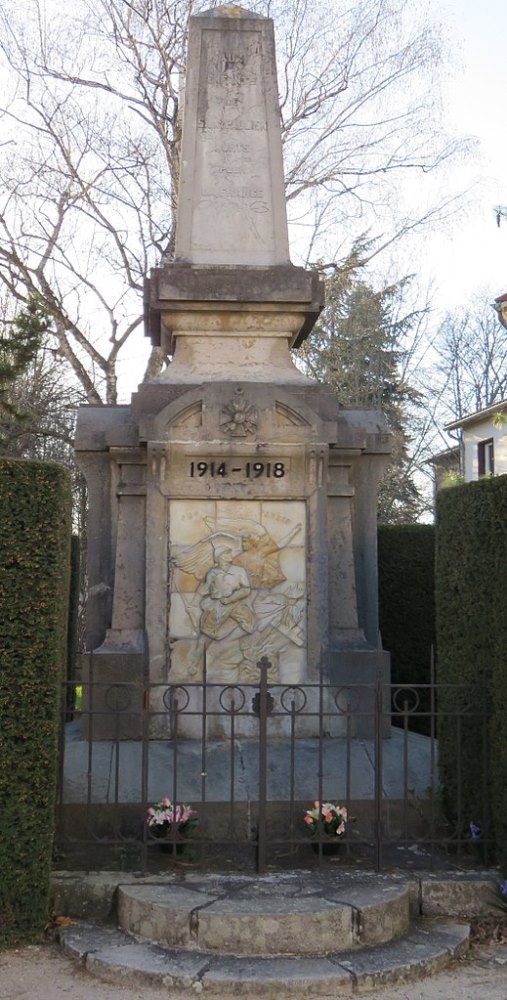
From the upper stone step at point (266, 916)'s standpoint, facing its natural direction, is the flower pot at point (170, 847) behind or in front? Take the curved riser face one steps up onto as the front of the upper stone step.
behind

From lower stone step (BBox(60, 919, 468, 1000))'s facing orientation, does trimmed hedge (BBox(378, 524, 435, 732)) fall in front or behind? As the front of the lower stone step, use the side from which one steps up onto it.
behind

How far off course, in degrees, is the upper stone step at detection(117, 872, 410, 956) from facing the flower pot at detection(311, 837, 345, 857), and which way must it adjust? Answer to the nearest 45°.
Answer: approximately 180°

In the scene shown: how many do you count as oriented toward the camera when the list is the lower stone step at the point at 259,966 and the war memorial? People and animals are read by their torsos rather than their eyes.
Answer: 2

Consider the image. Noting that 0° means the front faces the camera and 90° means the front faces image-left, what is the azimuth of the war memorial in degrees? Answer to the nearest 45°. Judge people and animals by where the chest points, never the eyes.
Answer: approximately 0°

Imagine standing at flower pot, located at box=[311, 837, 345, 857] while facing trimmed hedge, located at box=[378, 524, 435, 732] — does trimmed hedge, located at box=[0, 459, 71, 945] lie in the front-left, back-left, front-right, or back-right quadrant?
back-left

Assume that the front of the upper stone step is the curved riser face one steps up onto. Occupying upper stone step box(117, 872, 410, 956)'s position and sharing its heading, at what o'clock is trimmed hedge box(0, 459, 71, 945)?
The trimmed hedge is roughly at 3 o'clock from the upper stone step.

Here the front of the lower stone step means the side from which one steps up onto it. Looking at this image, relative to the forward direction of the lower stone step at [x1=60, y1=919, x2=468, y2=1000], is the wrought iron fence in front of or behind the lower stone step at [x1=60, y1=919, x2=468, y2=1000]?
behind

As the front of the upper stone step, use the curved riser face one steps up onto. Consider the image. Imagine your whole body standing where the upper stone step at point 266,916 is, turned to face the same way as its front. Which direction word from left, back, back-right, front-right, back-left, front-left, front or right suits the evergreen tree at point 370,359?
back

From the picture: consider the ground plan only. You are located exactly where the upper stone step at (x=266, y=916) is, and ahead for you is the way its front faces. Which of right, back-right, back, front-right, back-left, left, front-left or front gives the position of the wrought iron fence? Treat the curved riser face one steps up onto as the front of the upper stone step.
back

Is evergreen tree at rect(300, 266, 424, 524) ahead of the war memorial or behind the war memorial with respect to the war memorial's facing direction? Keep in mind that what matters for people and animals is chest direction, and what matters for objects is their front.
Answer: behind
